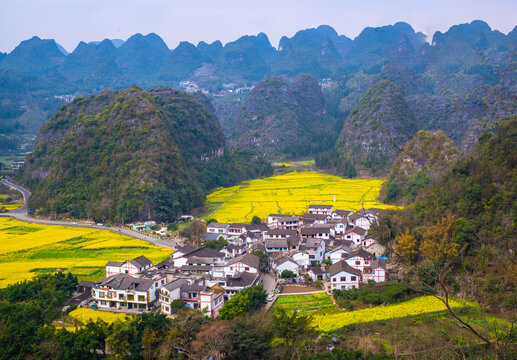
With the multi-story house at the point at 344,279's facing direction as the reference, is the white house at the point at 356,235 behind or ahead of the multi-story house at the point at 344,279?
behind

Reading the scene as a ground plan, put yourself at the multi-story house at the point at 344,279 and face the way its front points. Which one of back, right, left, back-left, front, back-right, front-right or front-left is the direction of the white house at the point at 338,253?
back

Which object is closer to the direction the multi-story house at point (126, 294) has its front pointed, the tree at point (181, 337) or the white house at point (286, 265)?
the tree

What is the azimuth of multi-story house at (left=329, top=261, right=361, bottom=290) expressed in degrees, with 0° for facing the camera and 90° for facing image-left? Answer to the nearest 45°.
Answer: approximately 0°

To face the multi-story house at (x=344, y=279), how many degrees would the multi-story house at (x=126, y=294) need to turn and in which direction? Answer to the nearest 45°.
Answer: approximately 90° to its left

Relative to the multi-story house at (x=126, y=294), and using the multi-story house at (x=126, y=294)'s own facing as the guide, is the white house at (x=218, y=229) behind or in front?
behind

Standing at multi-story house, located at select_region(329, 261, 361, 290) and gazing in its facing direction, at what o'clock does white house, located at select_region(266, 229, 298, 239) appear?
The white house is roughly at 5 o'clock from the multi-story house.

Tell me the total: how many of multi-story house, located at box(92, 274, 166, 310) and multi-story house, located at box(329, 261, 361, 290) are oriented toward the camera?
2

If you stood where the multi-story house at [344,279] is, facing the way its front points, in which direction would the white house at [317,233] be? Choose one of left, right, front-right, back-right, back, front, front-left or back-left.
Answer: back

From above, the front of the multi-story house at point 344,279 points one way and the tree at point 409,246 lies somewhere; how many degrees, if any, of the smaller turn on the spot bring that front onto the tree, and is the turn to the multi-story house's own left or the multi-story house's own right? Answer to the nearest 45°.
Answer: approximately 135° to the multi-story house's own left

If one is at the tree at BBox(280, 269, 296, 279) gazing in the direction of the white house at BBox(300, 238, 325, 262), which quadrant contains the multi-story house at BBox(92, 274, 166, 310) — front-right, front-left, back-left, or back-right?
back-left

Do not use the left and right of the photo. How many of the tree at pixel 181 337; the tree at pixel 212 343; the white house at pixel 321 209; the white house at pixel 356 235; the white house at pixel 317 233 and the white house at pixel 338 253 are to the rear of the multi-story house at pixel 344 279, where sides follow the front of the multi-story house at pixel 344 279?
4
